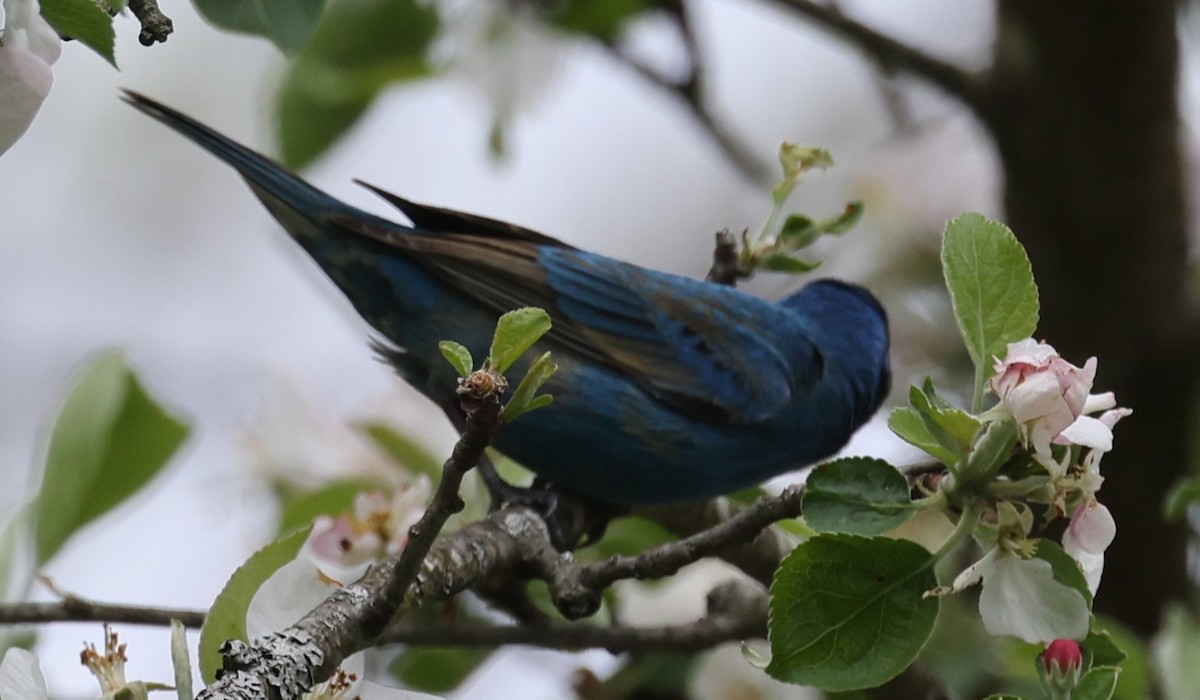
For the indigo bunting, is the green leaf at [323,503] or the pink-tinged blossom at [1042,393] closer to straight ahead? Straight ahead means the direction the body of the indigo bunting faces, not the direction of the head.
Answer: the pink-tinged blossom

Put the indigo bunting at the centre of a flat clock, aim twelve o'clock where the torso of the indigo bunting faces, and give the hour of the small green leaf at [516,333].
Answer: The small green leaf is roughly at 3 o'clock from the indigo bunting.

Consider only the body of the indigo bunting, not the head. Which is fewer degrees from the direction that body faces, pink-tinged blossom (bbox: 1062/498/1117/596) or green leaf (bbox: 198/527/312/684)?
the pink-tinged blossom

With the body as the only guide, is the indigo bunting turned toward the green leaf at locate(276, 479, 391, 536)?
no

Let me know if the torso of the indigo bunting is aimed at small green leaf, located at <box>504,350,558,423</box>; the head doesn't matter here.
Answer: no

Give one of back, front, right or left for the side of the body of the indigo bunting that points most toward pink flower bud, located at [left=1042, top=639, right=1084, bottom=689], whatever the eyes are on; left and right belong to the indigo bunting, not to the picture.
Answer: front

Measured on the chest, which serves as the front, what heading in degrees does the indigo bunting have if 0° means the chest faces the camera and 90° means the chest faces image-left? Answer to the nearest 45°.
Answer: approximately 270°

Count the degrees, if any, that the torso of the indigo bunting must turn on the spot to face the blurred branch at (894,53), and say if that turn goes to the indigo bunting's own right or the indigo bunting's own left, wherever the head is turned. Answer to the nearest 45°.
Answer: approximately 45° to the indigo bunting's own left

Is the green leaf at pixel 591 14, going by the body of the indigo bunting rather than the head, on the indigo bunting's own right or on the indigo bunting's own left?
on the indigo bunting's own left

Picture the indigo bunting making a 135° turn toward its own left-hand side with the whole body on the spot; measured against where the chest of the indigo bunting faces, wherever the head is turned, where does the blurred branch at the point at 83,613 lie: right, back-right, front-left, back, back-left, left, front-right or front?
left

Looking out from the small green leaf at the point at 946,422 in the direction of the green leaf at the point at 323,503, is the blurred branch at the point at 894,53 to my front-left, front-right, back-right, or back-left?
front-right

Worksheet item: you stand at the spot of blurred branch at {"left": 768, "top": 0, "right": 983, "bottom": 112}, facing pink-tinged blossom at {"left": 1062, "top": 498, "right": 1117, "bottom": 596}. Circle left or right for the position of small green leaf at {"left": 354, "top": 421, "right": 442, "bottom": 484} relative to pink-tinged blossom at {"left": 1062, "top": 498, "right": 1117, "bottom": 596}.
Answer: right
